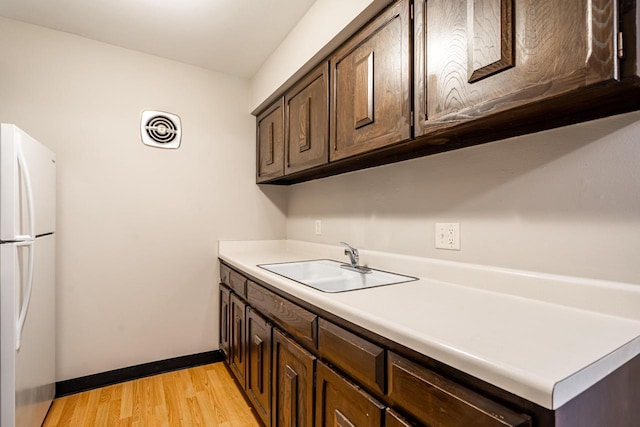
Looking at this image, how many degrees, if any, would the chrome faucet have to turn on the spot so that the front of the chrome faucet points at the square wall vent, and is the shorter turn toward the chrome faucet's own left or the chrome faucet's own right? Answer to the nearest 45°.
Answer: approximately 45° to the chrome faucet's own right

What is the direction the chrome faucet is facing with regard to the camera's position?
facing the viewer and to the left of the viewer

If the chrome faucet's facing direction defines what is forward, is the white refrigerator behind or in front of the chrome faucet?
in front

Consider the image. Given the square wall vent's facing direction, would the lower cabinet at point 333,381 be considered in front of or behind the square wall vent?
in front

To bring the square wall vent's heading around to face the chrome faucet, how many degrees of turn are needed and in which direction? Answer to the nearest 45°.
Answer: approximately 45° to its left

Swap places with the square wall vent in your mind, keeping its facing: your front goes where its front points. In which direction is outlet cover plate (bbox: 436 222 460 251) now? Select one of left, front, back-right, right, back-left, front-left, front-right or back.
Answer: front-left

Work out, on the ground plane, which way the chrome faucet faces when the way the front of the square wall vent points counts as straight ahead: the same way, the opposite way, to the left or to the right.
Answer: to the right

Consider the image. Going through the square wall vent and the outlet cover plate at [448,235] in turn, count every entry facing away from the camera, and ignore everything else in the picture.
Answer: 0

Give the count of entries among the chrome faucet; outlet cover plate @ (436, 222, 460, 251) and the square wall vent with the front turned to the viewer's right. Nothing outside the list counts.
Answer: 0

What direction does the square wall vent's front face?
toward the camera

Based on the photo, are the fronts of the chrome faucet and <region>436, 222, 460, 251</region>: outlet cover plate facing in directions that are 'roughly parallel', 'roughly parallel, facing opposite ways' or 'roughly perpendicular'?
roughly parallel
